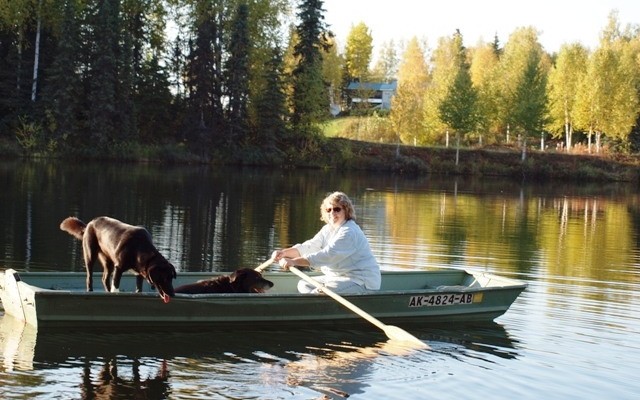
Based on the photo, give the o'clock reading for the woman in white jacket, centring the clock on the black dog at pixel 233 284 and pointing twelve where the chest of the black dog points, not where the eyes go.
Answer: The woman in white jacket is roughly at 12 o'clock from the black dog.

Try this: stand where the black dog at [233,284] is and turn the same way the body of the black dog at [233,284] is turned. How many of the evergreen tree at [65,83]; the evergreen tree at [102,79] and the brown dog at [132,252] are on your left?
2

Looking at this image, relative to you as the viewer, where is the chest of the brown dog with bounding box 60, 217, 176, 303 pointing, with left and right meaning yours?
facing the viewer and to the right of the viewer

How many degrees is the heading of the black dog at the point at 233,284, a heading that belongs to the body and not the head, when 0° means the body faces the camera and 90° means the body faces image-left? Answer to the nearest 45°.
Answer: approximately 270°

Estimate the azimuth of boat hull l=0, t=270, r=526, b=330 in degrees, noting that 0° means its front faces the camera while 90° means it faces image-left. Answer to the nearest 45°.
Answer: approximately 270°

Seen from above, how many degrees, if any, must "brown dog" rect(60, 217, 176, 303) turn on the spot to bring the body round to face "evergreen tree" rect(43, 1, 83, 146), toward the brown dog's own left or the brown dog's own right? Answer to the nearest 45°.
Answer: approximately 135° to the brown dog's own left

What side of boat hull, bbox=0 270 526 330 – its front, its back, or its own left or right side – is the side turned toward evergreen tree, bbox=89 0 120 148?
left

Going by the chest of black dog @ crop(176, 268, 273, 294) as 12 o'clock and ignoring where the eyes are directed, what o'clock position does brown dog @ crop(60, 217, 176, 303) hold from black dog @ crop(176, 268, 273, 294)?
brown dog @ crop(60, 217, 176, 303) is roughly at 5 o'clock from black dog @ crop(176, 268, 273, 294).

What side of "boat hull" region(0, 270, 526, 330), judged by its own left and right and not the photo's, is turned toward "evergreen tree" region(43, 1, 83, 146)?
left
